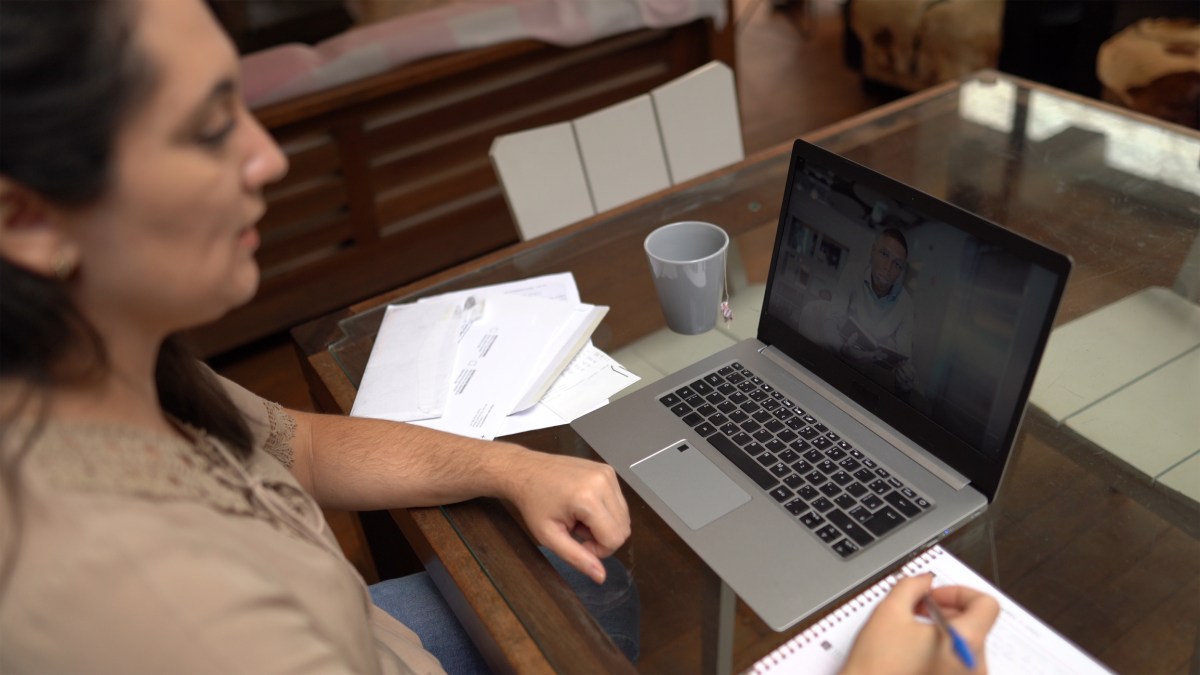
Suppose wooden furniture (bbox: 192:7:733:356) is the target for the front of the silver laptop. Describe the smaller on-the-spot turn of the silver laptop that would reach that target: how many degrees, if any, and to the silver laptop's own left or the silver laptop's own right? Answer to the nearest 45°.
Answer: approximately 90° to the silver laptop's own right

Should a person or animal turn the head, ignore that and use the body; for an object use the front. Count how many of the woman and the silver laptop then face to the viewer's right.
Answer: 1

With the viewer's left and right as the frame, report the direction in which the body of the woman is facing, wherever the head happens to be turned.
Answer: facing to the right of the viewer

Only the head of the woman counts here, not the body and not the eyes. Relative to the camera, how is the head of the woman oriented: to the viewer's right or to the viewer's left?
to the viewer's right

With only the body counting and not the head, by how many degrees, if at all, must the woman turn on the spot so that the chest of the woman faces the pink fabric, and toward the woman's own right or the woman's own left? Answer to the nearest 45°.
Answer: approximately 90° to the woman's own left

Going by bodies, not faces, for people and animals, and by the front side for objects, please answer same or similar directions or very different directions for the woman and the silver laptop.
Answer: very different directions

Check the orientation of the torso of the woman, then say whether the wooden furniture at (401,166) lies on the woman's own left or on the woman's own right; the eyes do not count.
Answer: on the woman's own left

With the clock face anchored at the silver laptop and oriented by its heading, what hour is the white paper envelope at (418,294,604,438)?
The white paper envelope is roughly at 2 o'clock from the silver laptop.

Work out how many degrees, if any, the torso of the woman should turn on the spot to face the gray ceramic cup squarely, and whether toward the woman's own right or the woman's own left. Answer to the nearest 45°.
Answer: approximately 45° to the woman's own left

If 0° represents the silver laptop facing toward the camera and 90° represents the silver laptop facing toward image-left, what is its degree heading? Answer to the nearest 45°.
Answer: approximately 45°

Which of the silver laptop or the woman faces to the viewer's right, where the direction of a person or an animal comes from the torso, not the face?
the woman

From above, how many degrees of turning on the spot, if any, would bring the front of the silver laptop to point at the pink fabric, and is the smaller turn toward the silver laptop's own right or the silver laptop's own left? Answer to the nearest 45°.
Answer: approximately 90° to the silver laptop's own right
